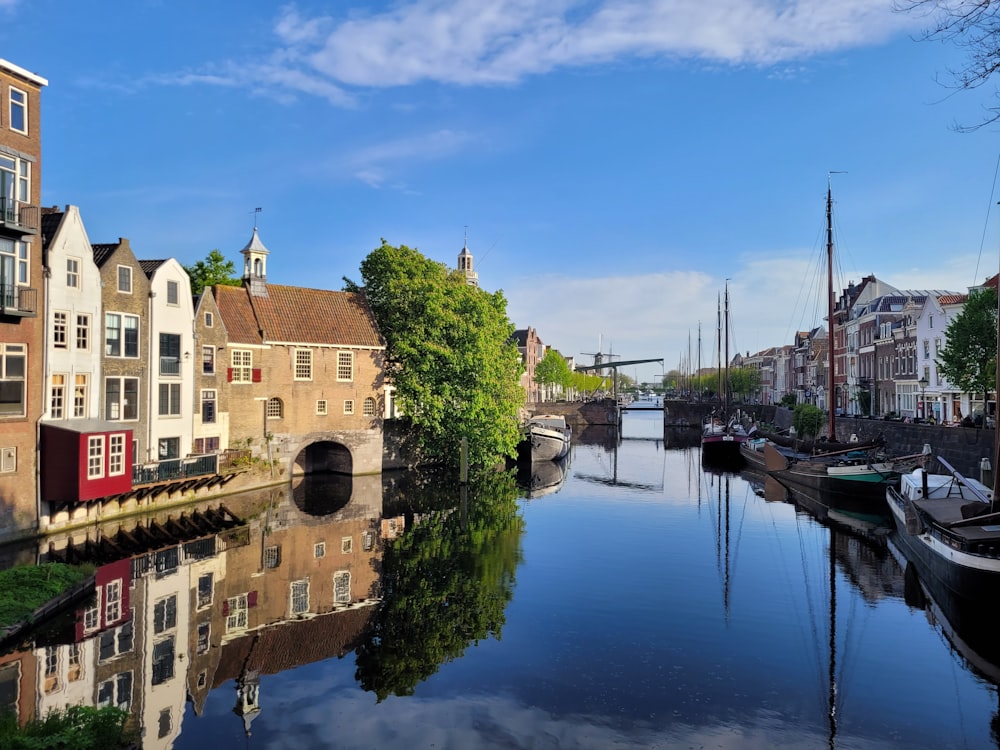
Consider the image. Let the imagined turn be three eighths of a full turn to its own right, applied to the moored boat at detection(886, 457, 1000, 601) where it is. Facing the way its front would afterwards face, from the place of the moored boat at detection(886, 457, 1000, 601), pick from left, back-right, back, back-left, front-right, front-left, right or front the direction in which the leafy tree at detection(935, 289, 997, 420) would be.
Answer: right

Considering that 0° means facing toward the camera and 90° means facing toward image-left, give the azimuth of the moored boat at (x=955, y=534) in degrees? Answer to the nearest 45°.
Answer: approximately 315°

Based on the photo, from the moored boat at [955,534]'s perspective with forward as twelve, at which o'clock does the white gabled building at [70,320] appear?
The white gabled building is roughly at 4 o'clock from the moored boat.

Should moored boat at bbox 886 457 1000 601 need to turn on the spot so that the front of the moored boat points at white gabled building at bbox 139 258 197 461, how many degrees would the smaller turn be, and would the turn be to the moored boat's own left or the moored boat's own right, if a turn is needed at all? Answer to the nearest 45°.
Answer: approximately 135° to the moored boat's own right
